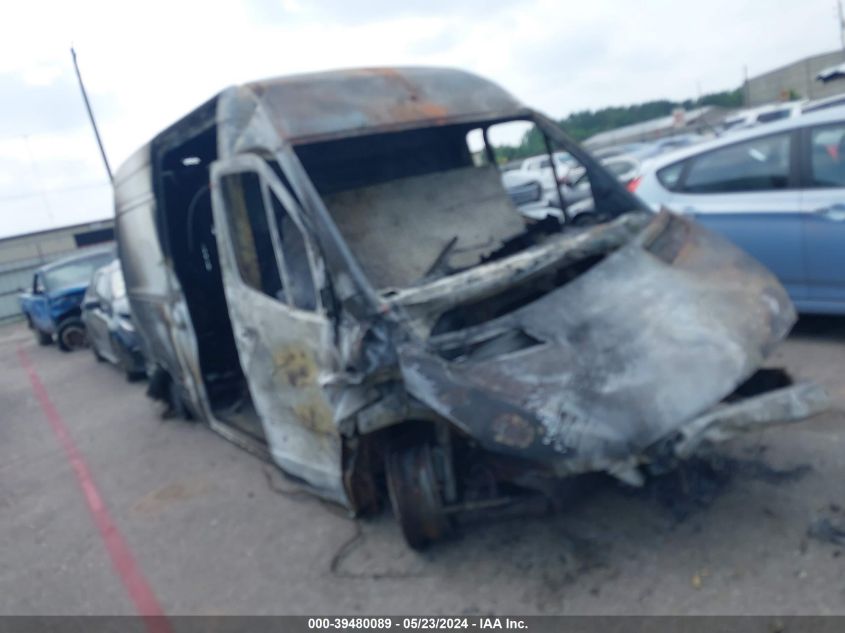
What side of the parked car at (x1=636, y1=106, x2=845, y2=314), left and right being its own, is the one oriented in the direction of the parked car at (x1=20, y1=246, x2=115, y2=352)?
back

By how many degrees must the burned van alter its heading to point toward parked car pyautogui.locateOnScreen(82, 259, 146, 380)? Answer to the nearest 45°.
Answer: approximately 180°

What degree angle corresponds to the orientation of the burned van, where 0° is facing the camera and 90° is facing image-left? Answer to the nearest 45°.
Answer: approximately 315°

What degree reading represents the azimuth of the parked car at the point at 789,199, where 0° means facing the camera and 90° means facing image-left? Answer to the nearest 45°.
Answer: approximately 270°

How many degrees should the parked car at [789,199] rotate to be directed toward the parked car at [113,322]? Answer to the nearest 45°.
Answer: approximately 180°
